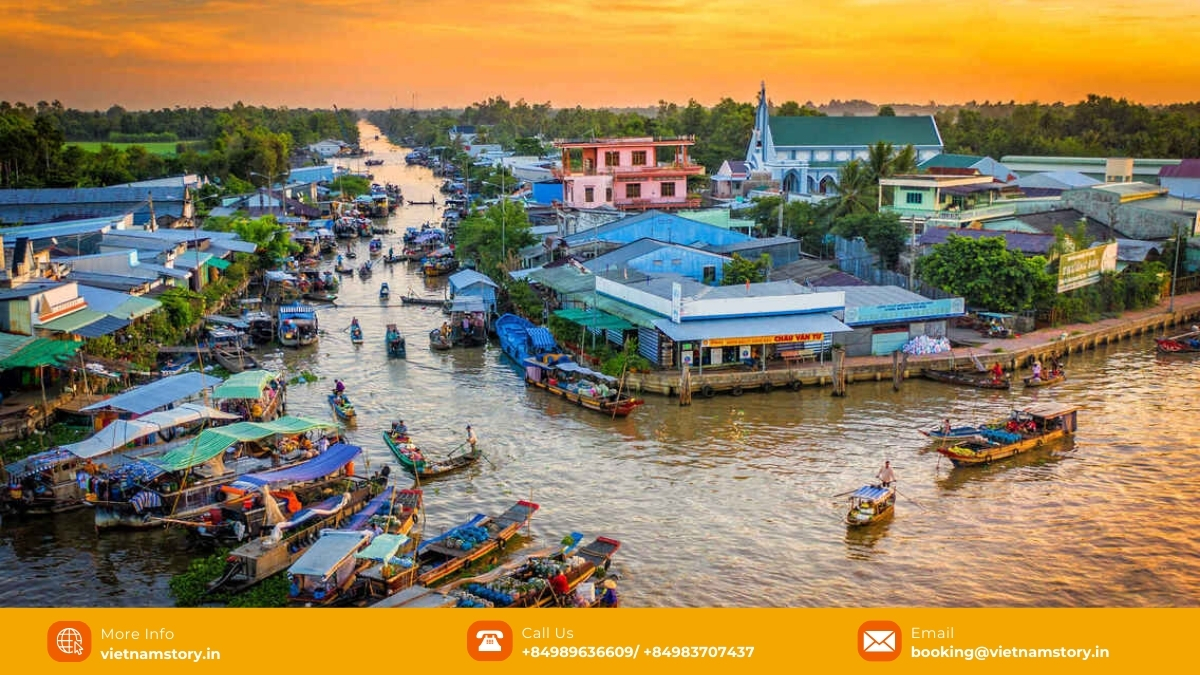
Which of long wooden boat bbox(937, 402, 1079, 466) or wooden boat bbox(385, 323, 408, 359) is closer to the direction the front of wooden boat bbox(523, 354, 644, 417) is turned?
the long wooden boat

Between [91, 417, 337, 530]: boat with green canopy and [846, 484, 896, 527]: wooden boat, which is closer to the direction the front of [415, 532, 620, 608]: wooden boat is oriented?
the wooden boat

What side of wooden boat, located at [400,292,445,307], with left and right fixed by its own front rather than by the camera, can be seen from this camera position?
left

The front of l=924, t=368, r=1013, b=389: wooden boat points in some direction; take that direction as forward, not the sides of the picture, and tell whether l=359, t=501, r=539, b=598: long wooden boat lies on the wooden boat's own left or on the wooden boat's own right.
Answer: on the wooden boat's own left

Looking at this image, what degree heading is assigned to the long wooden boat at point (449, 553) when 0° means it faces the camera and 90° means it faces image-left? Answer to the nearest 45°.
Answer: approximately 225°

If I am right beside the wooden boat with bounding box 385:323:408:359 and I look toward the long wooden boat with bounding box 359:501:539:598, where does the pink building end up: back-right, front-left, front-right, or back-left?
back-left

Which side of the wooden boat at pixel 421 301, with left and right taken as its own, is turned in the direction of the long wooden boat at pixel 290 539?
right

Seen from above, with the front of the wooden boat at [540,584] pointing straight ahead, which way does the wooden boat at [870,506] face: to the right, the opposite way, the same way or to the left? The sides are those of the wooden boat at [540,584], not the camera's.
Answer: the opposite way

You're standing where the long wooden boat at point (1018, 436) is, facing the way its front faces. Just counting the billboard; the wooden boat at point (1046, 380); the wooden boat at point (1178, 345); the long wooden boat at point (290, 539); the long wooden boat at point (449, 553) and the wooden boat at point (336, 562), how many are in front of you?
3

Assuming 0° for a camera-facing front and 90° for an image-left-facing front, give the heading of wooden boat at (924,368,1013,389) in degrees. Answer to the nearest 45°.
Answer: approximately 90°

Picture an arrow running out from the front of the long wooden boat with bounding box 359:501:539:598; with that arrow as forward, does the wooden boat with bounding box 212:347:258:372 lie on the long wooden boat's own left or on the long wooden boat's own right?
on the long wooden boat's own left

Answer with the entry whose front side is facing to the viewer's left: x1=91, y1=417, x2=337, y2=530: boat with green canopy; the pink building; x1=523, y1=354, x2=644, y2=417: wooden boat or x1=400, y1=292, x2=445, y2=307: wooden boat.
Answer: x1=400, y1=292, x2=445, y2=307: wooden boat
